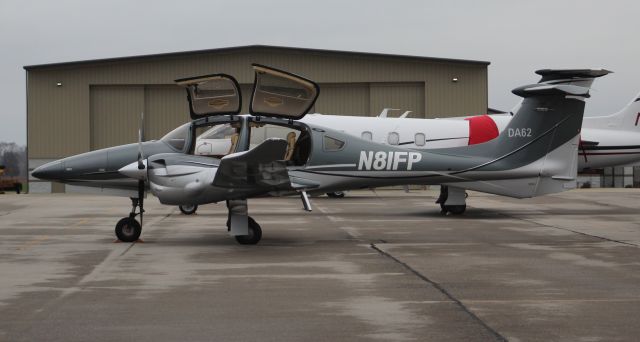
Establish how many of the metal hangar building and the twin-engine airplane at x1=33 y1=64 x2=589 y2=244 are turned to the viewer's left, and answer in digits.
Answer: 1

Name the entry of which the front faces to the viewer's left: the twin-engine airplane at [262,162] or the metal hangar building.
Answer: the twin-engine airplane

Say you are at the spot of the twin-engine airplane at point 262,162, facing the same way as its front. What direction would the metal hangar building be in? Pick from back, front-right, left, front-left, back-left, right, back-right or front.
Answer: right

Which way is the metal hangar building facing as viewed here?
toward the camera

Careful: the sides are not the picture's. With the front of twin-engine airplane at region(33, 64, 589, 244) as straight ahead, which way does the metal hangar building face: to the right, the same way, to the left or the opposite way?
to the left

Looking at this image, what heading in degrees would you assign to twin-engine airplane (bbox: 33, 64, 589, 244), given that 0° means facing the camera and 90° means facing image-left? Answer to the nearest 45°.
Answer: approximately 90°

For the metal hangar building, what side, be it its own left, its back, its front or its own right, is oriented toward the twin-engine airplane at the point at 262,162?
front
